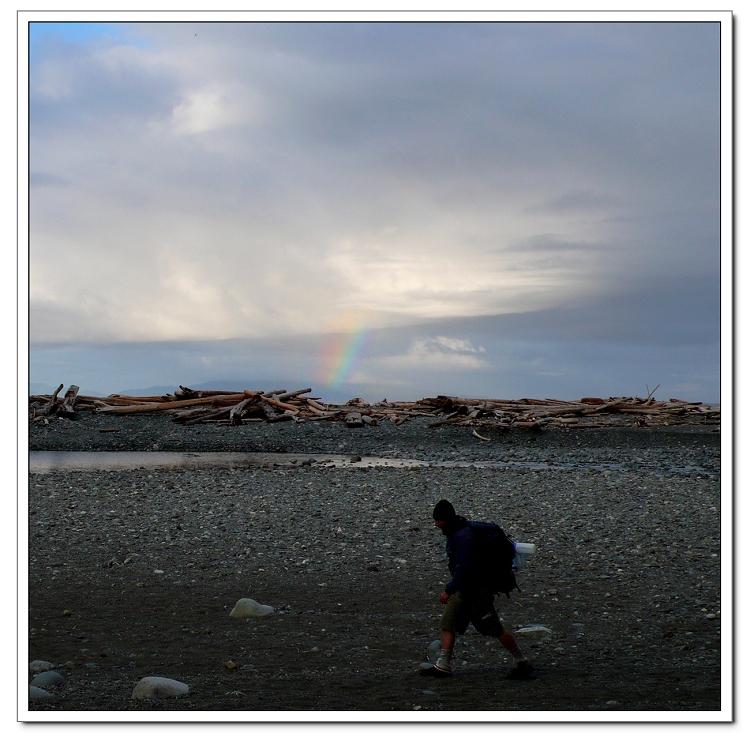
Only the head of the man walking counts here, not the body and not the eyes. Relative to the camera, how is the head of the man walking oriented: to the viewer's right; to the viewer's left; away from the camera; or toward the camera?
to the viewer's left

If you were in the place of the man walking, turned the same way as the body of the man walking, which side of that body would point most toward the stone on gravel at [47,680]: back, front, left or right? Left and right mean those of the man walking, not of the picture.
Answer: front

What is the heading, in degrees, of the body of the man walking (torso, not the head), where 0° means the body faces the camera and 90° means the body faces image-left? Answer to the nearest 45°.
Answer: approximately 90°

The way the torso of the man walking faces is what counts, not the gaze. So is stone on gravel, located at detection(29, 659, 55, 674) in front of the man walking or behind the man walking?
in front
